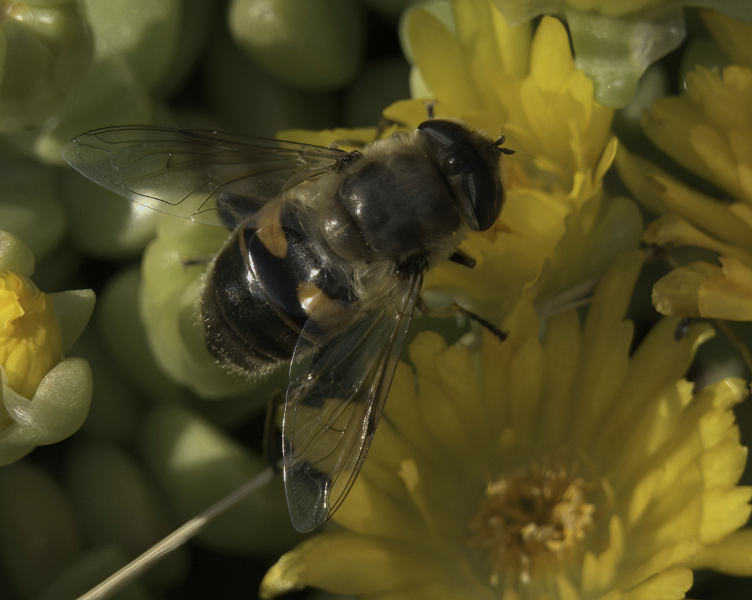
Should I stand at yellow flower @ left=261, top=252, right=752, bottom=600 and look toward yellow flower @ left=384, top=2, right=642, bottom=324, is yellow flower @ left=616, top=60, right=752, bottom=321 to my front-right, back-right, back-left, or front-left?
front-right

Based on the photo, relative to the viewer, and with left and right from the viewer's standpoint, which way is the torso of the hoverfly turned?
facing away from the viewer and to the right of the viewer

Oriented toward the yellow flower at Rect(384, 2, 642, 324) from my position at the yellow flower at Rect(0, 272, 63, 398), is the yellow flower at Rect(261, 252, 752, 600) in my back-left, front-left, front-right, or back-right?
front-right
